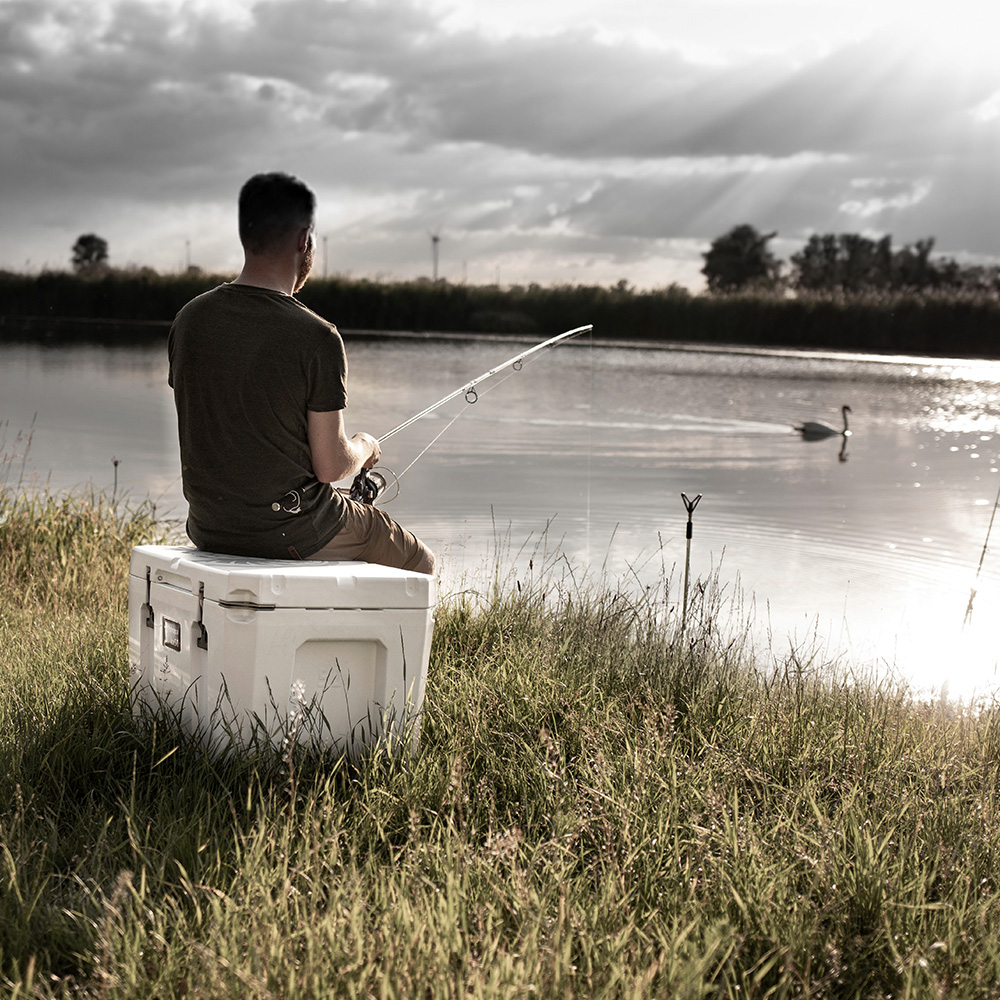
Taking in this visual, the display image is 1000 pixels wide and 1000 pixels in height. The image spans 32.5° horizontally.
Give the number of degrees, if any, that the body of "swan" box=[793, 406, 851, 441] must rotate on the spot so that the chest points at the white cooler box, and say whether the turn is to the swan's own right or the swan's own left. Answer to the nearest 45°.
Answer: approximately 90° to the swan's own right

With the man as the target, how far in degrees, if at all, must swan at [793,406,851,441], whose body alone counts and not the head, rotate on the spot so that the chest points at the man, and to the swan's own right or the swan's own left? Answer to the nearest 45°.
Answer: approximately 90° to the swan's own right

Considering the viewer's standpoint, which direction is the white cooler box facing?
facing the viewer and to the left of the viewer

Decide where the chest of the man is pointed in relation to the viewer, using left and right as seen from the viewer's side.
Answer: facing away from the viewer and to the right of the viewer

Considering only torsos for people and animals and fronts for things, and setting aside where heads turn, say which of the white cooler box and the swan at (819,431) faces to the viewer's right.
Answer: the swan

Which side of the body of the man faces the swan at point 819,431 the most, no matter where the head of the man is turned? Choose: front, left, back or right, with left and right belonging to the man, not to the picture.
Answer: front

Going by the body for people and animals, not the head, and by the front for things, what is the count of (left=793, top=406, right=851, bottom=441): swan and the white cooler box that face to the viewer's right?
1

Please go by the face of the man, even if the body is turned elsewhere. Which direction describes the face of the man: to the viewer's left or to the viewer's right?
to the viewer's right

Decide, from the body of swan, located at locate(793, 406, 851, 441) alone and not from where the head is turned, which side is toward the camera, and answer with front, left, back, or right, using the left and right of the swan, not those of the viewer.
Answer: right
